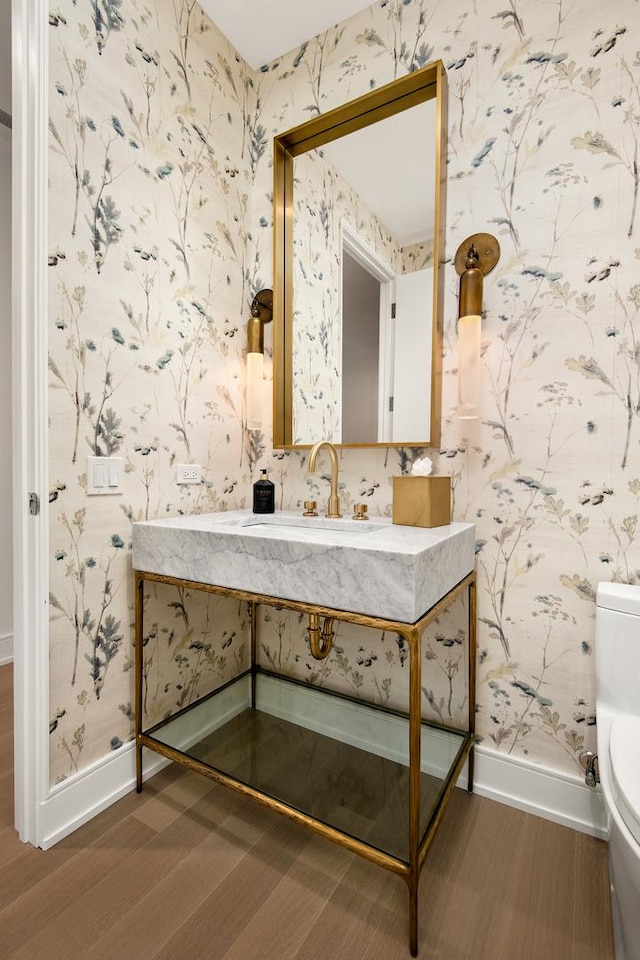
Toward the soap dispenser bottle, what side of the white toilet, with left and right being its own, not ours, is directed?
right

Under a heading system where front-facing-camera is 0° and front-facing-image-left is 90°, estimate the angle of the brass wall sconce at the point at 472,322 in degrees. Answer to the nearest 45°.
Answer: approximately 45°

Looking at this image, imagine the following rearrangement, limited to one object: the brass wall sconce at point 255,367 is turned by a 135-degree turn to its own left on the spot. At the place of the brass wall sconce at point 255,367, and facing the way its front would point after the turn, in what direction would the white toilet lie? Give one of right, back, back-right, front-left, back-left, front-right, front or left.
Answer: front-right

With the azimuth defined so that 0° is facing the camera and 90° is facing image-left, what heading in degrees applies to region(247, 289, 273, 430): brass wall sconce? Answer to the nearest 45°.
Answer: approximately 45°

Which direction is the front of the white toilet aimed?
toward the camera

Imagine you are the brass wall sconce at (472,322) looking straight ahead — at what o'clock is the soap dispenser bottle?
The soap dispenser bottle is roughly at 2 o'clock from the brass wall sconce.

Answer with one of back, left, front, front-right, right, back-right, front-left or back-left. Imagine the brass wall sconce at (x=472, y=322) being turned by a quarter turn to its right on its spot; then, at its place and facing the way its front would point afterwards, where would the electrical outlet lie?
front-left

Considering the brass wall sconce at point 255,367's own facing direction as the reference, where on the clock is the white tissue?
The white tissue is roughly at 9 o'clock from the brass wall sconce.
